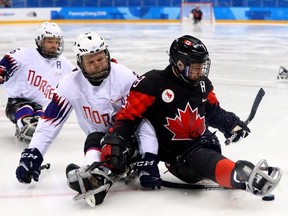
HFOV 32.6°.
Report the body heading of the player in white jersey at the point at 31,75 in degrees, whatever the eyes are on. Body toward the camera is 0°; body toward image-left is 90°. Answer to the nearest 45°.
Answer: approximately 315°

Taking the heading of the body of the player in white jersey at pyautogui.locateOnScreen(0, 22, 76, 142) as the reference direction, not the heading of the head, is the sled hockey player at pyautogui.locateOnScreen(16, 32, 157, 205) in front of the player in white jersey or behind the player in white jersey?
in front

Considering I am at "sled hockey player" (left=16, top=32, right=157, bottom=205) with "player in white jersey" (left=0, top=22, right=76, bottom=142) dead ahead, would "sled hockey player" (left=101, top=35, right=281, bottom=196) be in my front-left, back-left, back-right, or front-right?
back-right

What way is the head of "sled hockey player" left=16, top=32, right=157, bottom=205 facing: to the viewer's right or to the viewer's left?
to the viewer's right
